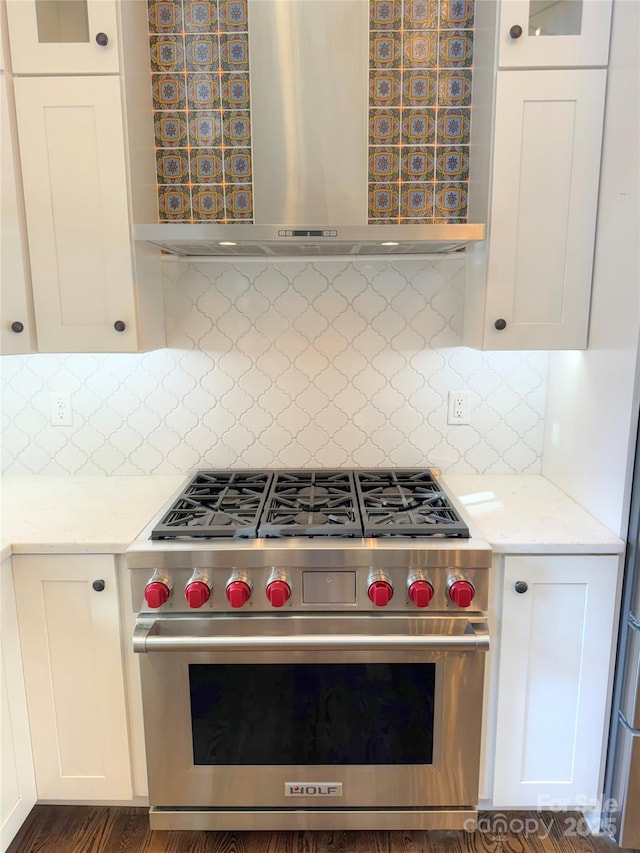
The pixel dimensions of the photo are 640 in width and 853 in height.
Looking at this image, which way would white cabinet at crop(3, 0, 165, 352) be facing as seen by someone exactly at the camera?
facing the viewer

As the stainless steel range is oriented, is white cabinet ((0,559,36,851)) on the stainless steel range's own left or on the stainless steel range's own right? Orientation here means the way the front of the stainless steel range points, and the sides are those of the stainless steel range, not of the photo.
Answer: on the stainless steel range's own right

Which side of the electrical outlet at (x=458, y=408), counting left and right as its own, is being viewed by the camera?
front

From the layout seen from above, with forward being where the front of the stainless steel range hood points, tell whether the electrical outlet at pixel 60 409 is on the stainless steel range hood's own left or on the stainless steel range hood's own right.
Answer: on the stainless steel range hood's own right

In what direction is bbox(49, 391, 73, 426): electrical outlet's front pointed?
toward the camera
